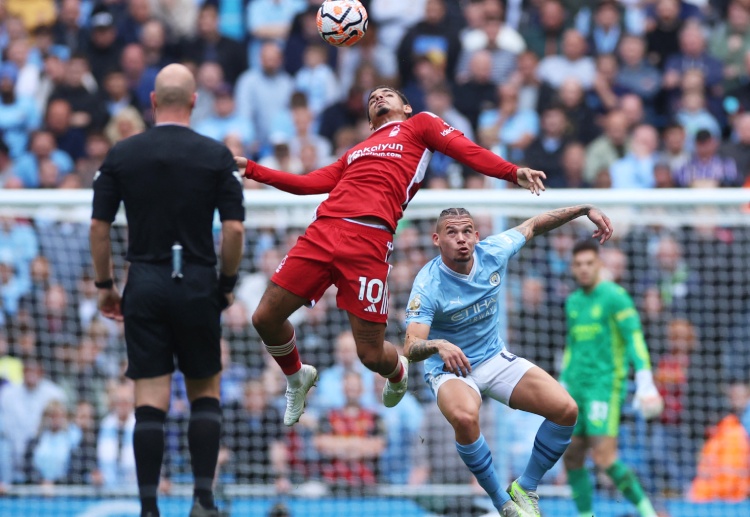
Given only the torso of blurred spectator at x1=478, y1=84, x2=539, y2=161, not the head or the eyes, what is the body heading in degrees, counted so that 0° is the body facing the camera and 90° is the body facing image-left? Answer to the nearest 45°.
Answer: approximately 0°

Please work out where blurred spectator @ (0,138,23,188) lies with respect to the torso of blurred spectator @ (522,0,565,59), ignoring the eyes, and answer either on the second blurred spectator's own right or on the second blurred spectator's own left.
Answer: on the second blurred spectator's own right

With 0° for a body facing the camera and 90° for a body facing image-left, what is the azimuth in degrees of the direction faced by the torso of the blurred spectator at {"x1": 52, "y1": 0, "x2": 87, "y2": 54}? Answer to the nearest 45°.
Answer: approximately 0°

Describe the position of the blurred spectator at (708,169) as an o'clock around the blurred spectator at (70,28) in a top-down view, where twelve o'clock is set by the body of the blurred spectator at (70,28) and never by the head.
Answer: the blurred spectator at (708,169) is roughly at 10 o'clock from the blurred spectator at (70,28).

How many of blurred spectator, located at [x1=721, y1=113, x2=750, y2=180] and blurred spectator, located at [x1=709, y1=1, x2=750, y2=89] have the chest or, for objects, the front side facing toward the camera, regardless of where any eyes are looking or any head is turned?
2

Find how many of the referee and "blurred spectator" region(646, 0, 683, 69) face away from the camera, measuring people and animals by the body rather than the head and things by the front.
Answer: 1

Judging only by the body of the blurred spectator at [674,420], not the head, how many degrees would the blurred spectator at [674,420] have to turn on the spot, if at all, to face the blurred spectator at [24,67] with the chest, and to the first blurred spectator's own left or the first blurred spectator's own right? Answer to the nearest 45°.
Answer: approximately 90° to the first blurred spectator's own right

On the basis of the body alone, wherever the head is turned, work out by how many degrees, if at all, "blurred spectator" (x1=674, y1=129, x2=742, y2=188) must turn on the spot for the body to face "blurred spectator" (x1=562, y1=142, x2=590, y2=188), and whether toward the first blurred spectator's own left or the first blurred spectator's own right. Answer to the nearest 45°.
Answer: approximately 90° to the first blurred spectator's own right
